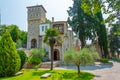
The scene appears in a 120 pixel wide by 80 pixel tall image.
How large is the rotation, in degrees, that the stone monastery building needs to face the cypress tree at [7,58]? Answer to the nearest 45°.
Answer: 0° — it already faces it

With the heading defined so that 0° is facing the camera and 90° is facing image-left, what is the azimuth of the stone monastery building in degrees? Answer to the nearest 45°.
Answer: approximately 0°

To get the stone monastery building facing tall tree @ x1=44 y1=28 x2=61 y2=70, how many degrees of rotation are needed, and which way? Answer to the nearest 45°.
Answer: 0° — it already faces it

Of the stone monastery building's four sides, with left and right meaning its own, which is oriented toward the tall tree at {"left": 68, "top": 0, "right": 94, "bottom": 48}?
left
